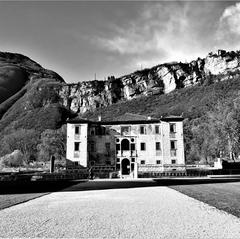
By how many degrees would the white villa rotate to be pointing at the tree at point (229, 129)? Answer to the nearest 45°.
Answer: approximately 90° to its left

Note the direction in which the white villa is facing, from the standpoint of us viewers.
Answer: facing the viewer
